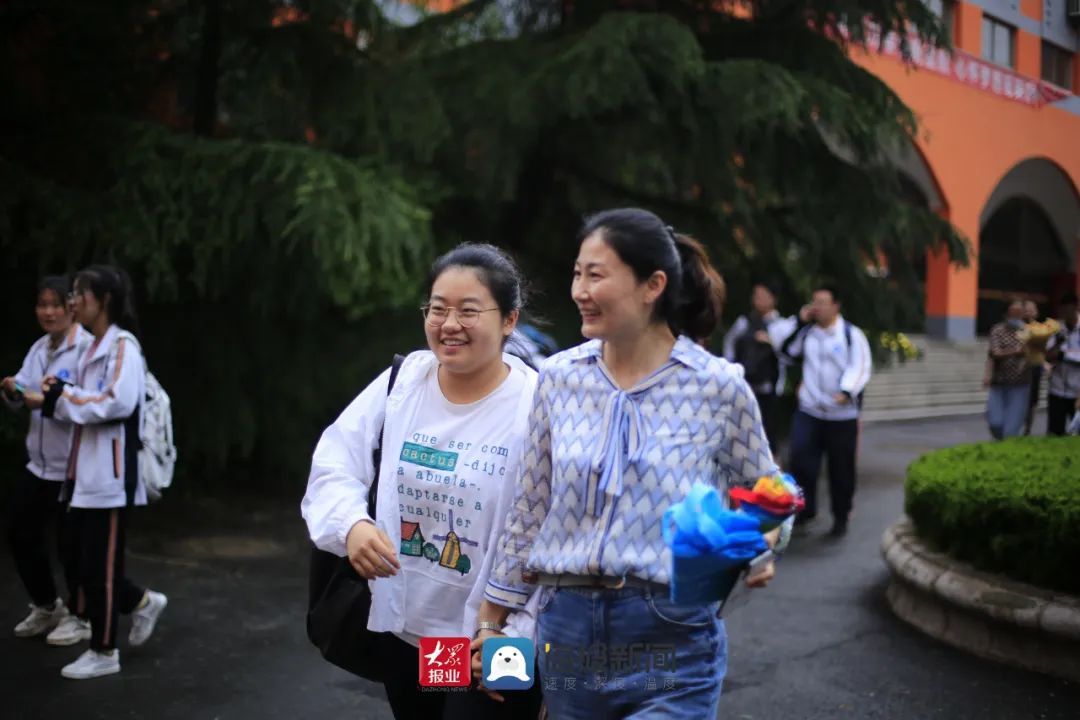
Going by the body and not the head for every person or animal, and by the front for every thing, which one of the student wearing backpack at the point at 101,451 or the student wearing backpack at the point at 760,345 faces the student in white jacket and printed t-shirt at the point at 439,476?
the student wearing backpack at the point at 760,345

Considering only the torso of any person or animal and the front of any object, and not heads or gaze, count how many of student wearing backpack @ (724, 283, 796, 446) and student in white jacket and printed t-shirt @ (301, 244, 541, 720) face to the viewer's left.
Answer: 0

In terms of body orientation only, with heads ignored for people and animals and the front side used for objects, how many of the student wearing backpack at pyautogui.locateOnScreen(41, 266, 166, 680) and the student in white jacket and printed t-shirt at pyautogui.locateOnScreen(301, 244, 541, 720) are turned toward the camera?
1

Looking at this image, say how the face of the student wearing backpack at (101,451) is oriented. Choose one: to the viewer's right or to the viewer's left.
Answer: to the viewer's left

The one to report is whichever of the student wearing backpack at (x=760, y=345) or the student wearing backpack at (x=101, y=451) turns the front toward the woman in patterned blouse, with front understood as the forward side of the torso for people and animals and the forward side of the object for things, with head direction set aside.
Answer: the student wearing backpack at (x=760, y=345)

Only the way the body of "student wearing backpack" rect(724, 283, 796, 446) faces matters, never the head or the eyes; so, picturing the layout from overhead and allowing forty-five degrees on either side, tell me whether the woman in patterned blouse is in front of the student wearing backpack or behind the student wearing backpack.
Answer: in front

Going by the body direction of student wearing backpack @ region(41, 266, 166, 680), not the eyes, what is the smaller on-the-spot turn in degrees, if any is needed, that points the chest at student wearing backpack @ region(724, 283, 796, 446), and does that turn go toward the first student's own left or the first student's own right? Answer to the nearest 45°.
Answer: approximately 135° to the first student's own right

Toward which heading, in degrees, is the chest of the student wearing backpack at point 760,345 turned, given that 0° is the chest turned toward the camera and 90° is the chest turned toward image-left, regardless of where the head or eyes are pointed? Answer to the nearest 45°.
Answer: approximately 0°

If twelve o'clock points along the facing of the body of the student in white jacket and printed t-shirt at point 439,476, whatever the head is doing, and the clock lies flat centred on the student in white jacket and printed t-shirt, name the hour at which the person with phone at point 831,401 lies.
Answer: The person with phone is roughly at 7 o'clock from the student in white jacket and printed t-shirt.

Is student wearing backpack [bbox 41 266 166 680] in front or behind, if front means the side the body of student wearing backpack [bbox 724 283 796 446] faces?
in front

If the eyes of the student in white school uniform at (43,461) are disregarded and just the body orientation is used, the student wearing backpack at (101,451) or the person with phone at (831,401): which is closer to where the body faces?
the student wearing backpack

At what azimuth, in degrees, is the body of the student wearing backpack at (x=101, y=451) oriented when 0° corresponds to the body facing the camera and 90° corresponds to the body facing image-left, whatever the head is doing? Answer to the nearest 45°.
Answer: approximately 90°
